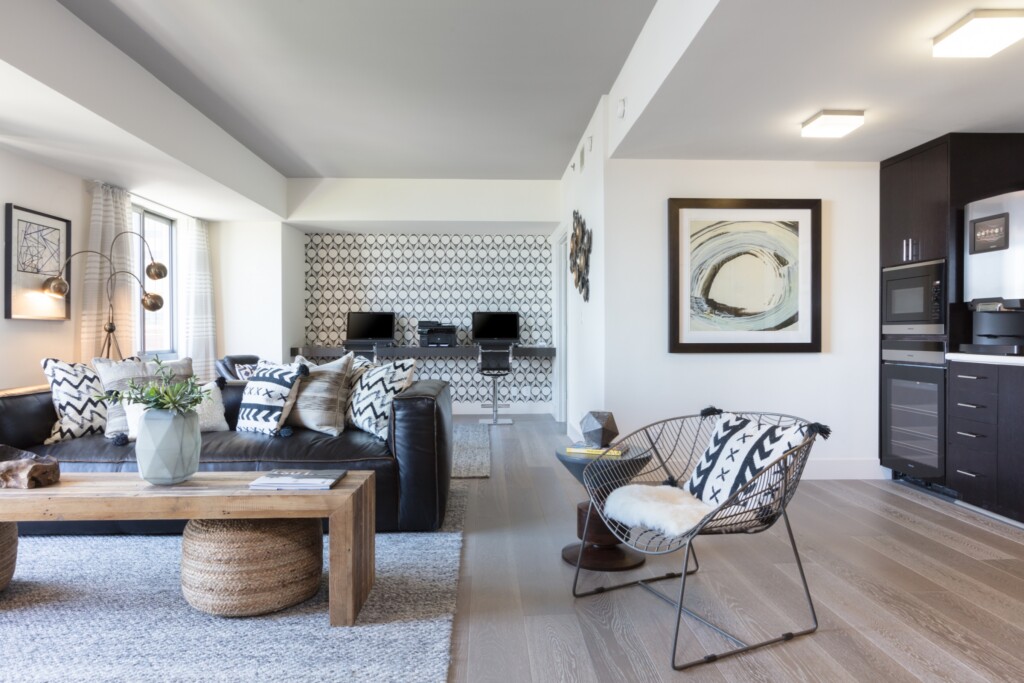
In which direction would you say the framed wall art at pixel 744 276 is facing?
toward the camera

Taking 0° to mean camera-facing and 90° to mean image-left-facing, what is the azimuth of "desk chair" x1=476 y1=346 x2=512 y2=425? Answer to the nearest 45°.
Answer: approximately 180°

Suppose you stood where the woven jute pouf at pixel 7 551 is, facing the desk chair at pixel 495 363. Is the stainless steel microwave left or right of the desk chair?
right

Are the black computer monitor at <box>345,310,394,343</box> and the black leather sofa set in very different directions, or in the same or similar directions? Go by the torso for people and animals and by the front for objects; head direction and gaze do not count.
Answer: same or similar directions

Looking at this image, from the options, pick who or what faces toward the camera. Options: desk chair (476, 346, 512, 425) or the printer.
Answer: the printer

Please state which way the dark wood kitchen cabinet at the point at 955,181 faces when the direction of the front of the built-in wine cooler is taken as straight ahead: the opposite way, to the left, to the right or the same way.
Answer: the same way

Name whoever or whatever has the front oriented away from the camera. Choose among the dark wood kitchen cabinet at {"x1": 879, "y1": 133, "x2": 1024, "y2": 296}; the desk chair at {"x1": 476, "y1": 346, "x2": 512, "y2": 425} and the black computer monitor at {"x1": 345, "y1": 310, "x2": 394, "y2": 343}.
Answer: the desk chair

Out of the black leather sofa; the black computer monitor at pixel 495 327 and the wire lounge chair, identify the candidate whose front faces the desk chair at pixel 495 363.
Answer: the black computer monitor

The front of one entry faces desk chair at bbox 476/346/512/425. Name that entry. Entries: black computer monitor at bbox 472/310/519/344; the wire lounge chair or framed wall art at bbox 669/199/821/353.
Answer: the black computer monitor

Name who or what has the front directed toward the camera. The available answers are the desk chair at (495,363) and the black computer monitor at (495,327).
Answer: the black computer monitor

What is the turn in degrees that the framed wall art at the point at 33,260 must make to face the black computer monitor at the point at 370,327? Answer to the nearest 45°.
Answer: approximately 45° to its left

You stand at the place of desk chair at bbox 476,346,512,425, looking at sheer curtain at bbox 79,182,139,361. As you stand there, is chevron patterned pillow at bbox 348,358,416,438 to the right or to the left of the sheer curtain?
left

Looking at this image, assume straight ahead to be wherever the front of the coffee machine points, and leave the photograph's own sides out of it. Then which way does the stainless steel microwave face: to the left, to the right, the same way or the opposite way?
the same way

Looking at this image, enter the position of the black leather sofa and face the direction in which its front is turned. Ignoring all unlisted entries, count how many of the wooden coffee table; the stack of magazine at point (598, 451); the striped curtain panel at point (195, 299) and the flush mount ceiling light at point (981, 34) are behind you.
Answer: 1

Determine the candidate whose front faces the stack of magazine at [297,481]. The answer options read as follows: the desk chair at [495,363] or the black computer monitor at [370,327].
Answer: the black computer monitor

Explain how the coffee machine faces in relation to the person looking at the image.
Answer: facing the viewer and to the left of the viewer

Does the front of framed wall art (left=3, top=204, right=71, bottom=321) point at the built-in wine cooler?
yes

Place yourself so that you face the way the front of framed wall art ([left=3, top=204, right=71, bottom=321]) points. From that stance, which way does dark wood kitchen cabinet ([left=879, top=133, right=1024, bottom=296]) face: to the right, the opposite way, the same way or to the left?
the opposite way

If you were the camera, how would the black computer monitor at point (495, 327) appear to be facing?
facing the viewer

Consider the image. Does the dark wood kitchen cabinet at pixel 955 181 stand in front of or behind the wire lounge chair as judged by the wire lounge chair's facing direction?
behind

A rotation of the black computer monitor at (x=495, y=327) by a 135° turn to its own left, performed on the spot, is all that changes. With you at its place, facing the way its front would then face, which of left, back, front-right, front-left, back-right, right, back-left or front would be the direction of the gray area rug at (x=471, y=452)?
back-right

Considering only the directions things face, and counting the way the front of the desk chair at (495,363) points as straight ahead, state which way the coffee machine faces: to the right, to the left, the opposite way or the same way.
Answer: to the left

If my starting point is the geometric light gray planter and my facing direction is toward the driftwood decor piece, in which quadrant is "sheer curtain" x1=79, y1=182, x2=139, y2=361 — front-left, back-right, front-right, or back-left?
front-right

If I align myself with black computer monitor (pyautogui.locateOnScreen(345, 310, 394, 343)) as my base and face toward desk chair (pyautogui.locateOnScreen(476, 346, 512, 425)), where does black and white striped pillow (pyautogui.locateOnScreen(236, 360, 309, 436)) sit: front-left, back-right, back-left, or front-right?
front-right
